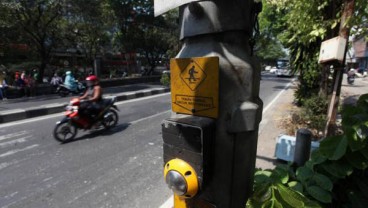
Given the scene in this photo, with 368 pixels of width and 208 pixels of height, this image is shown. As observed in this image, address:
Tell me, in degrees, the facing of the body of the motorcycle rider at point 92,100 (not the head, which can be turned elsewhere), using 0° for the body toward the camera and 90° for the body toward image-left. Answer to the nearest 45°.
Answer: approximately 45°

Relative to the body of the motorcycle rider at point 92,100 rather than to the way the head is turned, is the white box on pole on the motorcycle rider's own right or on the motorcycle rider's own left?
on the motorcycle rider's own left

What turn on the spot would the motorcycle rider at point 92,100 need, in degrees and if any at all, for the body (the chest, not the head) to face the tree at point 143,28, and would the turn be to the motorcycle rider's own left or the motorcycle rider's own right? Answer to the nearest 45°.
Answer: approximately 135° to the motorcycle rider's own right

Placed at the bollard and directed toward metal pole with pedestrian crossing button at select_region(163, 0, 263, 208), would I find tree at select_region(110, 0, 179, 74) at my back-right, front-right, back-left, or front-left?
back-right

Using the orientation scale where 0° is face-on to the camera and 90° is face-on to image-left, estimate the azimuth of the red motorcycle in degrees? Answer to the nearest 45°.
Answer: approximately 45°

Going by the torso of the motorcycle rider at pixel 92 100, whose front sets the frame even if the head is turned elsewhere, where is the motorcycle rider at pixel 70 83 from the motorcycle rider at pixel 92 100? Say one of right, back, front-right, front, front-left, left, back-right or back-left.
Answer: back-right

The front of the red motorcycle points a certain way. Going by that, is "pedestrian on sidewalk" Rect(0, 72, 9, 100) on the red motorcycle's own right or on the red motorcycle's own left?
on the red motorcycle's own right

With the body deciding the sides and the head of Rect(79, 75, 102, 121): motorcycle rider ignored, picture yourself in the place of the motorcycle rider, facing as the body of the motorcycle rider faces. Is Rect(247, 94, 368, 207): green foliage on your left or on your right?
on your left
